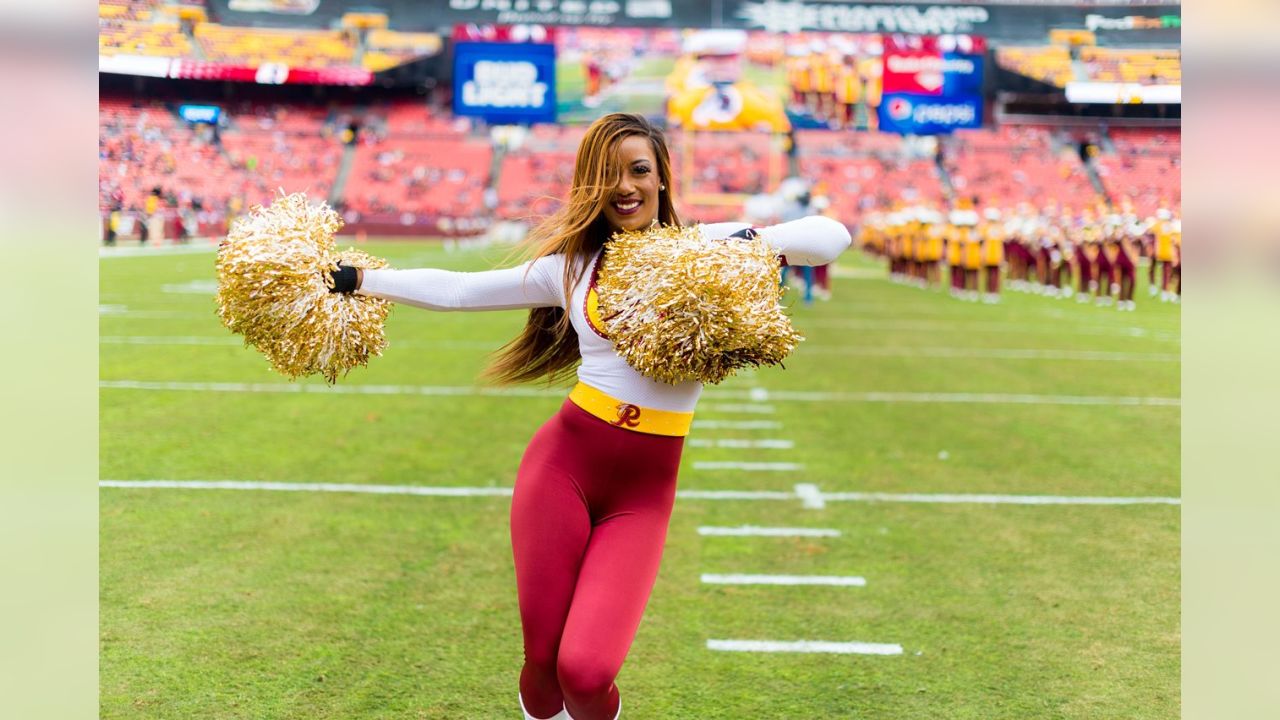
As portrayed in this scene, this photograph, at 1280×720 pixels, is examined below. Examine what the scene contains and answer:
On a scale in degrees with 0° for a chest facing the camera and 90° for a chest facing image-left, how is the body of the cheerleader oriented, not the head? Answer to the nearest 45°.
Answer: approximately 0°
